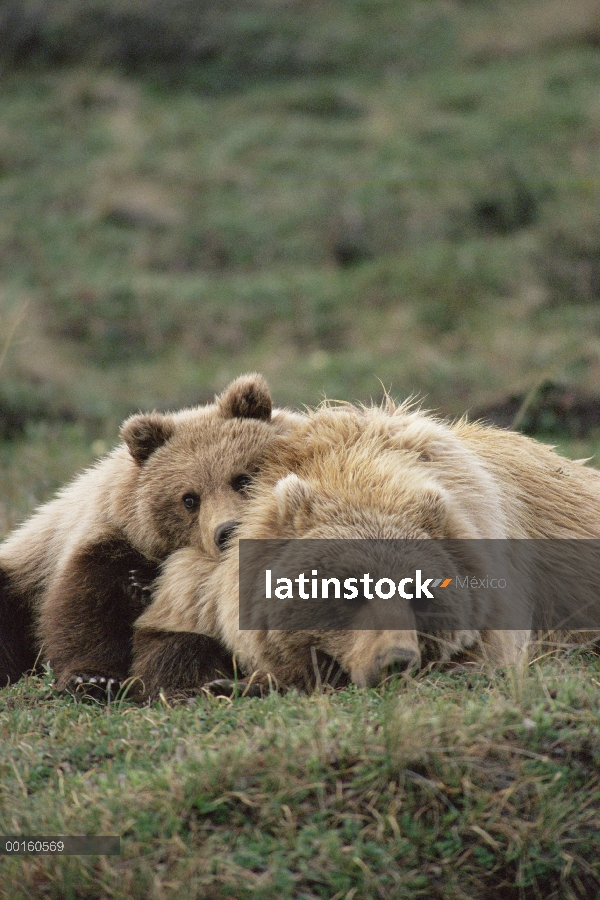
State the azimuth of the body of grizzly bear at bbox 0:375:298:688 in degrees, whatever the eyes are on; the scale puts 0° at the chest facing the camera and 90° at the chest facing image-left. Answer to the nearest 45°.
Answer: approximately 315°
